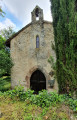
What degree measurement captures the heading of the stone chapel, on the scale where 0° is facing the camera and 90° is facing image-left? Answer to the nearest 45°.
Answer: approximately 0°

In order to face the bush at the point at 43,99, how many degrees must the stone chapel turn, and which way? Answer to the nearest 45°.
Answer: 0° — it already faces it
